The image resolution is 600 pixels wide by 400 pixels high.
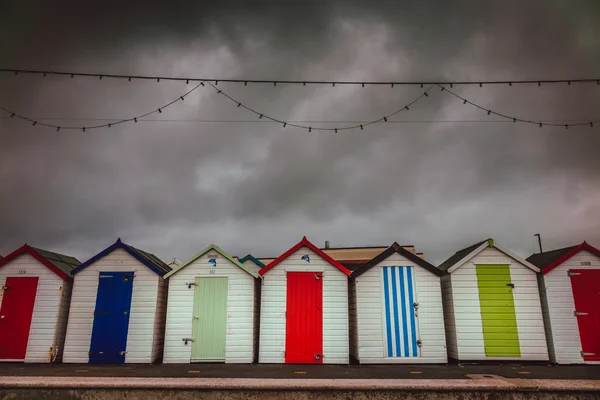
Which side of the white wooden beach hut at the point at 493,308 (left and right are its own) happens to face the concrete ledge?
front

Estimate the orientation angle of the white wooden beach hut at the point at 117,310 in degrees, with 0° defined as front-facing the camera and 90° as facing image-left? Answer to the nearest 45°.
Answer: approximately 0°

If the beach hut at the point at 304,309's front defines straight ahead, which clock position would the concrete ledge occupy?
The concrete ledge is roughly at 12 o'clock from the beach hut.

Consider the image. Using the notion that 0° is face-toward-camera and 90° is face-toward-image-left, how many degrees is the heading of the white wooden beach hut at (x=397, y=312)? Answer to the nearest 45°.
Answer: approximately 0°

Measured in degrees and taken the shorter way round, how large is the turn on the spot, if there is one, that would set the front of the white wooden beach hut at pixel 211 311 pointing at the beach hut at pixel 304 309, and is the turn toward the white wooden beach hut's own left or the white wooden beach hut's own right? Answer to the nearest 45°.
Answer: approximately 90° to the white wooden beach hut's own left

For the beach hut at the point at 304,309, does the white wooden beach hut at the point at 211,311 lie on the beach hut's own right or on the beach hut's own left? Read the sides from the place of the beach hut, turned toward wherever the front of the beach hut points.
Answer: on the beach hut's own right
